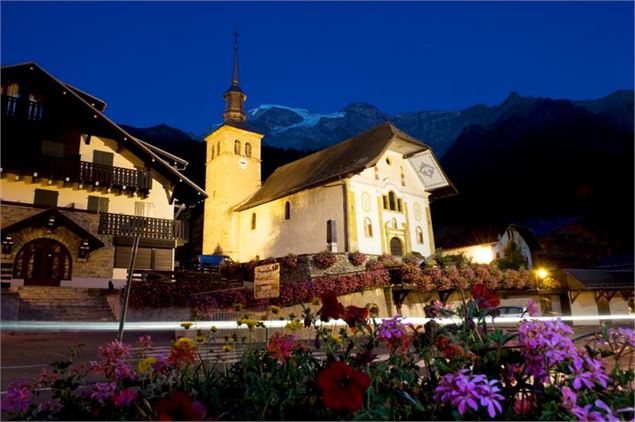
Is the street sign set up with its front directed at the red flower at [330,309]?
yes

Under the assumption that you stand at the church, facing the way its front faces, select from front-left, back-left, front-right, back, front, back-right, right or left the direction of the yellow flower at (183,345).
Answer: front-right

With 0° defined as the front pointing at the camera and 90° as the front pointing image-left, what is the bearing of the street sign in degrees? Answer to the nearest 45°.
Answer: approximately 0°

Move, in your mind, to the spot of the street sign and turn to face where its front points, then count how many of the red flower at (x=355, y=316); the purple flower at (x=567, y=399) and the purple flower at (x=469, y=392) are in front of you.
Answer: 3

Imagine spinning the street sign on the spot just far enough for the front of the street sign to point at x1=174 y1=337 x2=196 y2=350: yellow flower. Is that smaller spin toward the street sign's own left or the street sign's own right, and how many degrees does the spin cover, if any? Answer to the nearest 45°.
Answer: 0° — it already faces it

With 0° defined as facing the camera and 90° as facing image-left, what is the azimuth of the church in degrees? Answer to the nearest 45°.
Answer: approximately 315°

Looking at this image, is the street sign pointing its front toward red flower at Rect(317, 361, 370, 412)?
yes

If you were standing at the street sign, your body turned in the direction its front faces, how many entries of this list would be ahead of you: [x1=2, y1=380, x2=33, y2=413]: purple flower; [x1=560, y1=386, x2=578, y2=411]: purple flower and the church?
2

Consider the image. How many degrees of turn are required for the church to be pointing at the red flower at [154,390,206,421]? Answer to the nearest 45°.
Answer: approximately 45° to its right

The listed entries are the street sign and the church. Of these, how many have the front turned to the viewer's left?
0

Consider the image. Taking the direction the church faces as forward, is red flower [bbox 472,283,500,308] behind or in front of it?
in front

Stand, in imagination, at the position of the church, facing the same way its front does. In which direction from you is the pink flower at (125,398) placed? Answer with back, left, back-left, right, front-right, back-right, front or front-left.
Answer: front-right

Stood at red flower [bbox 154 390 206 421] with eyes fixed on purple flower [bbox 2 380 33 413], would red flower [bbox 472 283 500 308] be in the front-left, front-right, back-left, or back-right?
back-right

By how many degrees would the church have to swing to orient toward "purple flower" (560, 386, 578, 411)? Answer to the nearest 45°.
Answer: approximately 45° to its right

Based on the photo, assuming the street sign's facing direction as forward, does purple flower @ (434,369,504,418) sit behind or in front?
in front
